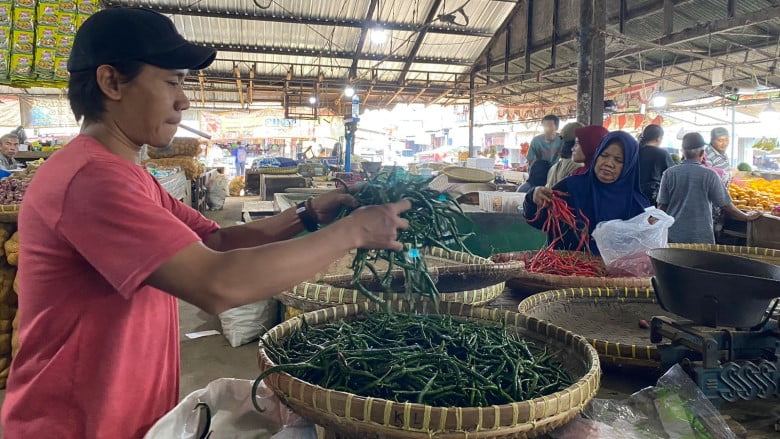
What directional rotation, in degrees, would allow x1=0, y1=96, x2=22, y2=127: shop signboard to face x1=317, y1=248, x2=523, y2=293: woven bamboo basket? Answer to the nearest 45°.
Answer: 0° — it already faces it

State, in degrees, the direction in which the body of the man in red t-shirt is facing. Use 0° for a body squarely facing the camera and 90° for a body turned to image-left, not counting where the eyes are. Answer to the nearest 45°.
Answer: approximately 270°

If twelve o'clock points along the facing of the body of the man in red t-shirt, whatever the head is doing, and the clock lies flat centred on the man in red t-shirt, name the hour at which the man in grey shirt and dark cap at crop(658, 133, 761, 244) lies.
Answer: The man in grey shirt and dark cap is roughly at 11 o'clock from the man in red t-shirt.

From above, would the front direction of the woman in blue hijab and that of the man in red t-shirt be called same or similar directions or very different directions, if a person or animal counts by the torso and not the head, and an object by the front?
very different directions

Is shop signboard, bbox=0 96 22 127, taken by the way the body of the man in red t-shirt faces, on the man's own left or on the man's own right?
on the man's own left

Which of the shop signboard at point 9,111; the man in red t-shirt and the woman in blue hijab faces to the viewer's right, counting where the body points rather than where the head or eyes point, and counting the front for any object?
the man in red t-shirt

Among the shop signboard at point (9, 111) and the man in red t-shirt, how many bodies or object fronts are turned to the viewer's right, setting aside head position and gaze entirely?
1
